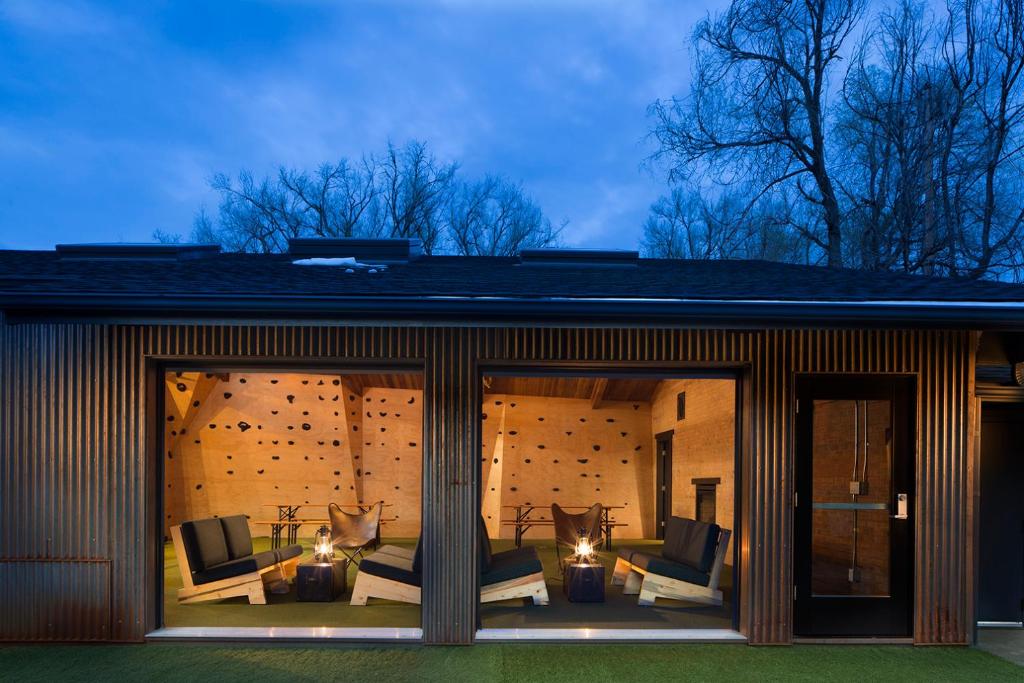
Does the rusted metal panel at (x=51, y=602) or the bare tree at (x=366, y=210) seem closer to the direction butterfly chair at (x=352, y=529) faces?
the rusted metal panel

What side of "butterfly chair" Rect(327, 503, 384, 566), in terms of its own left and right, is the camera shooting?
front

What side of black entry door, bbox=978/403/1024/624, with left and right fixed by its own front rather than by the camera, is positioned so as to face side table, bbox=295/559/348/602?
right

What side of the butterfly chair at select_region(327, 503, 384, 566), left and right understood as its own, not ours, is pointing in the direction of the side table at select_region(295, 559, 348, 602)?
front

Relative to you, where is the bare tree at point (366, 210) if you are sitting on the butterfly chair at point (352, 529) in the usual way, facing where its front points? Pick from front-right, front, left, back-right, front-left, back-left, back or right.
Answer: back

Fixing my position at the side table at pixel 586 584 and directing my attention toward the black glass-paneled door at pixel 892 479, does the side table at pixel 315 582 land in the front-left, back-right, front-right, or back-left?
back-right

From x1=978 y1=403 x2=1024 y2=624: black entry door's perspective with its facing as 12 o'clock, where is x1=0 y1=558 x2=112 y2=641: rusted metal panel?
The rusted metal panel is roughly at 2 o'clock from the black entry door.

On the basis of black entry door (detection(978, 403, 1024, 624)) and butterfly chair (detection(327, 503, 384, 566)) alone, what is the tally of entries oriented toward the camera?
2

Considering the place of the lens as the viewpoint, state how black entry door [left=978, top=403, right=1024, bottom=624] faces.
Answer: facing the viewer
